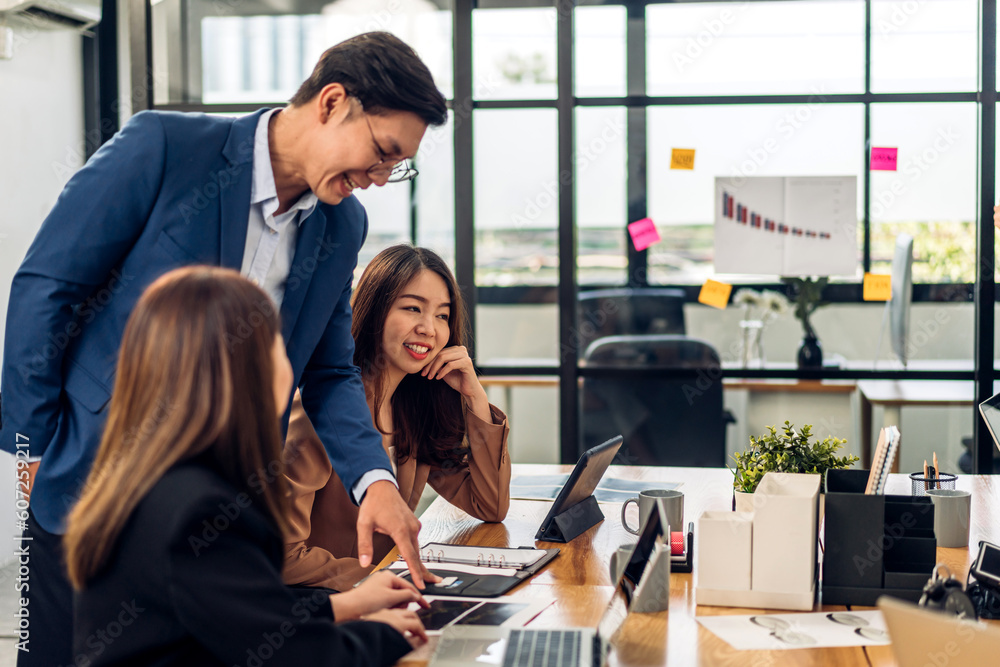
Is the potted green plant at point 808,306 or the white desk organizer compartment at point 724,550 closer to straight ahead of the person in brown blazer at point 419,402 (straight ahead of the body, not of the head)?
the white desk organizer compartment

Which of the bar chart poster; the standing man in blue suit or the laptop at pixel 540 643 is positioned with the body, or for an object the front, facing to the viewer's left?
the laptop

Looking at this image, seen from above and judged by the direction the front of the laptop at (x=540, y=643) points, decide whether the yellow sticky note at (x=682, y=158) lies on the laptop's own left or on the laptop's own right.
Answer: on the laptop's own right

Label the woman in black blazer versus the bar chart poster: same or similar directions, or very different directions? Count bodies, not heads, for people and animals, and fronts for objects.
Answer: very different directions

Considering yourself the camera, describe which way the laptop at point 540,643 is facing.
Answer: facing to the left of the viewer

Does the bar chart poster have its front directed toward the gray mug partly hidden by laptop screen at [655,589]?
yes

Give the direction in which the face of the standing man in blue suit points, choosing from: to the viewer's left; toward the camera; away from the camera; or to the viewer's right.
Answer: to the viewer's right

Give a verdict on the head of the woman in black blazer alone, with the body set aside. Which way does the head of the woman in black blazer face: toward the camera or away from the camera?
away from the camera

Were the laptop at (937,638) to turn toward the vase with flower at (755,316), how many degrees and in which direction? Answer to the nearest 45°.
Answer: approximately 45° to its left

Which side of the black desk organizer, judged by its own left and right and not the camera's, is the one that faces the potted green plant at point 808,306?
back
